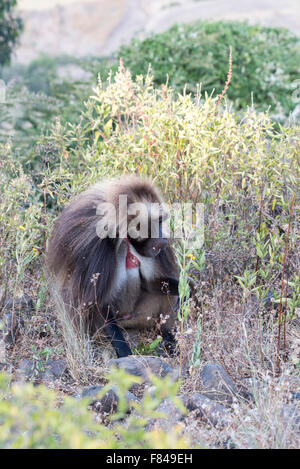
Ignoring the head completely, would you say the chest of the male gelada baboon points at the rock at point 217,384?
yes

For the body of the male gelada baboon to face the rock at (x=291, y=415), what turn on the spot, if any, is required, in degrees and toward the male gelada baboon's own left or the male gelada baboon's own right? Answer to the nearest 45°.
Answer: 0° — it already faces it

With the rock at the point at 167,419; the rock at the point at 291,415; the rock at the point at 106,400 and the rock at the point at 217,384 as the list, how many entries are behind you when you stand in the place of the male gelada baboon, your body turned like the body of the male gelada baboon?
0

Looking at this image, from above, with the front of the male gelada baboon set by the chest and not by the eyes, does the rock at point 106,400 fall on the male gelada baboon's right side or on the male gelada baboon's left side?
on the male gelada baboon's right side

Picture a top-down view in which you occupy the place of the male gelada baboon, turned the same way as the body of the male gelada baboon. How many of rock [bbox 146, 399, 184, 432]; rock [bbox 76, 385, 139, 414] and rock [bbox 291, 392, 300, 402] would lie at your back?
0

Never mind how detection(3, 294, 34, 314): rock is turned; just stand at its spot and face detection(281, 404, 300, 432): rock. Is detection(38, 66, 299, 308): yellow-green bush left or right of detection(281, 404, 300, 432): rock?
left

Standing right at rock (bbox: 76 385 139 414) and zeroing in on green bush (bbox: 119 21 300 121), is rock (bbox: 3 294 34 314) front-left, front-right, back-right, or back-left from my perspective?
front-left

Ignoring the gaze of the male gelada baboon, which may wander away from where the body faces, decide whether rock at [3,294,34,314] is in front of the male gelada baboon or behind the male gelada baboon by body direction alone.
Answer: behind

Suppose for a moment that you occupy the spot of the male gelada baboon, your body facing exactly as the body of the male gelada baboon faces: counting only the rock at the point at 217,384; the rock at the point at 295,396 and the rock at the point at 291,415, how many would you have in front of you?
3

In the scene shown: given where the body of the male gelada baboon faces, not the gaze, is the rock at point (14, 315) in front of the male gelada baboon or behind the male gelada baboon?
behind

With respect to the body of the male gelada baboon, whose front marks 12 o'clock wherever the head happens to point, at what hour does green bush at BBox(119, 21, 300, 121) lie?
The green bush is roughly at 8 o'clock from the male gelada baboon.

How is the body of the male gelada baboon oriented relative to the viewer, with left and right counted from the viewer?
facing the viewer and to the right of the viewer

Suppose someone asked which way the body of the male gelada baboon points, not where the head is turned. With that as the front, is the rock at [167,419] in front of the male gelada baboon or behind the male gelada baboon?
in front

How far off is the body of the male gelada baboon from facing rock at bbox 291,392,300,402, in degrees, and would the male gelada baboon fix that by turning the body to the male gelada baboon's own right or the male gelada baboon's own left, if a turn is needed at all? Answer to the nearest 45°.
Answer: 0° — it already faces it

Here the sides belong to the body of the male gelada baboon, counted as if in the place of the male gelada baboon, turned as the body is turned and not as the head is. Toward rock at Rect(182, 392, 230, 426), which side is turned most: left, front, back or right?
front
